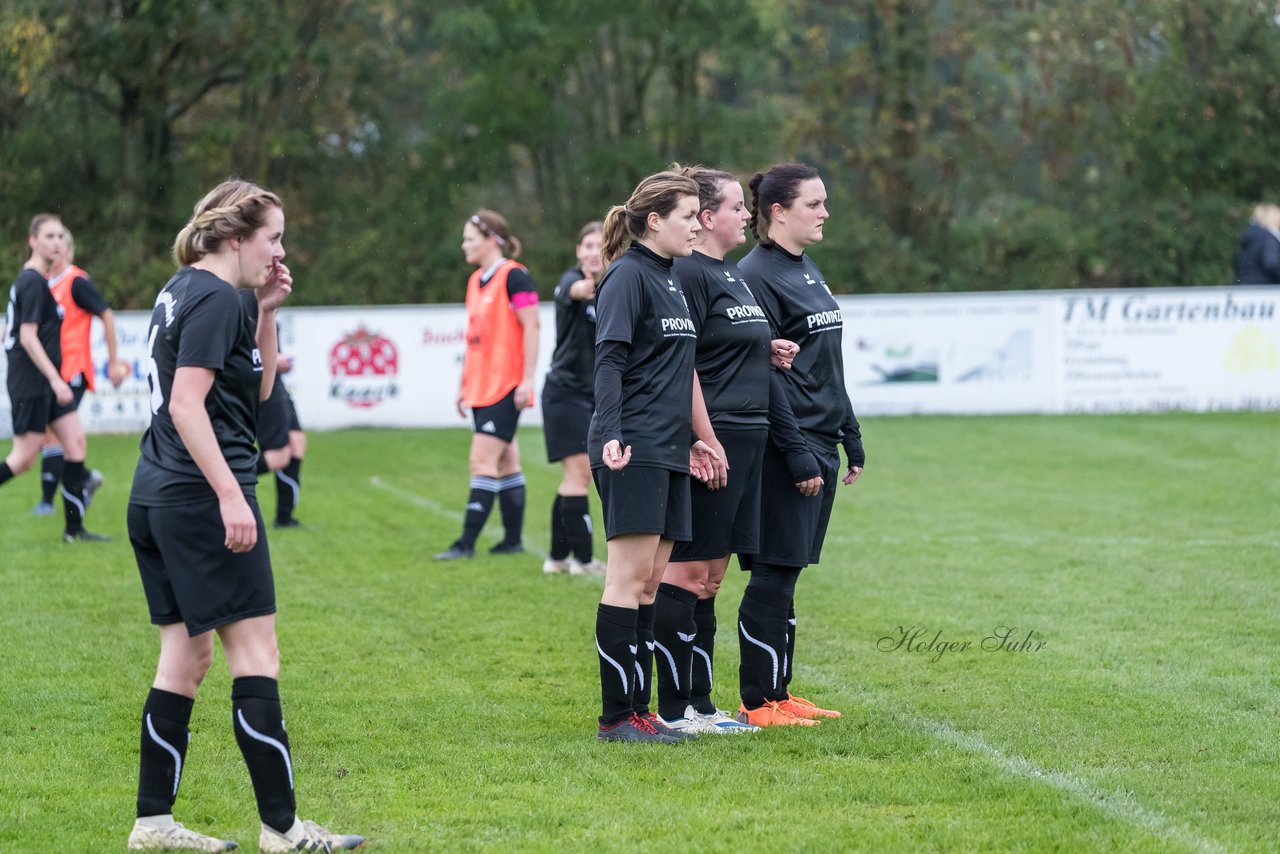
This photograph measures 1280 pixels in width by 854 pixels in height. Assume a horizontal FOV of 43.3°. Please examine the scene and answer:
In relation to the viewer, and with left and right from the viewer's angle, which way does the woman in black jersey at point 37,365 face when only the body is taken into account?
facing to the right of the viewer

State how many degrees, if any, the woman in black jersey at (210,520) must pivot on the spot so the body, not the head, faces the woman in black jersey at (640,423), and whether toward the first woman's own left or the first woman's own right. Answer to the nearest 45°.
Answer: approximately 45° to the first woman's own left

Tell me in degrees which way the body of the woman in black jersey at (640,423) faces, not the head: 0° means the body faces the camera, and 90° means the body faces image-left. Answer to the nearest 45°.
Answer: approximately 315°

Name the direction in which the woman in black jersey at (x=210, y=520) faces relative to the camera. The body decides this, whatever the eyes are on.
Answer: to the viewer's right

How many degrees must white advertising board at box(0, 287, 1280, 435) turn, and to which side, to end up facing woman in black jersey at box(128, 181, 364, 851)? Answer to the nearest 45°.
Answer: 0° — it already faces them

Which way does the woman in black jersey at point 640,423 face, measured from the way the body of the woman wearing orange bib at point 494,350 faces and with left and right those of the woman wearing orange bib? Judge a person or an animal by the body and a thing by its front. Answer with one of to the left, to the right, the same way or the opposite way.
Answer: to the left

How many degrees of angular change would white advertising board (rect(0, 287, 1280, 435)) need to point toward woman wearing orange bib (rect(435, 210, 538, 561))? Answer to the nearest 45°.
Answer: approximately 45° to its right

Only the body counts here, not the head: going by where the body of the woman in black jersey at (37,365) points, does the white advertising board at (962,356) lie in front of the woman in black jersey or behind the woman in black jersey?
in front

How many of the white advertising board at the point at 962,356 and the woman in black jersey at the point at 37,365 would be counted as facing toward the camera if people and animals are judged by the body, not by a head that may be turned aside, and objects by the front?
1

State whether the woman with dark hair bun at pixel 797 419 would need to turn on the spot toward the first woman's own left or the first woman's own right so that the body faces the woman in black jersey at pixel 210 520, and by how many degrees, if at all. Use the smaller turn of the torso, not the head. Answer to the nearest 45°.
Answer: approximately 90° to the first woman's own right

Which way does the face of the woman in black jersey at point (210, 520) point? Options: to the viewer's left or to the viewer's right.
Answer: to the viewer's right

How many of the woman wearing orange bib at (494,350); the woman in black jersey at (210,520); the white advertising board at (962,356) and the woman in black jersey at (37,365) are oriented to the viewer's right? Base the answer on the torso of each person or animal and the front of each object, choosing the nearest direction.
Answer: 2

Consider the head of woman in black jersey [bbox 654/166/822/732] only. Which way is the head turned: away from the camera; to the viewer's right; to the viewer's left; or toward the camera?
to the viewer's right

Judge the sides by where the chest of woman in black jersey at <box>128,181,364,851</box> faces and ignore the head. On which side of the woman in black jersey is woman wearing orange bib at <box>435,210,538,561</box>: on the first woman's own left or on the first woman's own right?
on the first woman's own left
